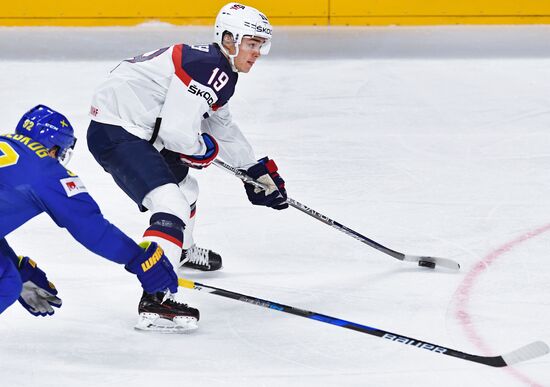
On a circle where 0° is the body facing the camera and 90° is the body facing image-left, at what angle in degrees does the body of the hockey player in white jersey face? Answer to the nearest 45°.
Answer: approximately 270°
